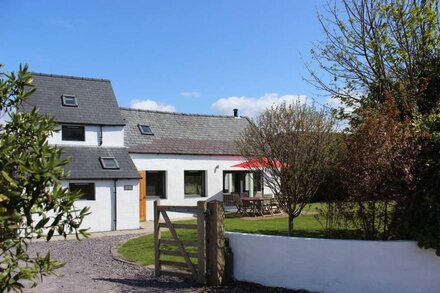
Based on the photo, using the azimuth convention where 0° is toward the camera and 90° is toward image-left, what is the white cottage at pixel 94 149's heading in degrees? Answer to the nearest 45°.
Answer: approximately 0°

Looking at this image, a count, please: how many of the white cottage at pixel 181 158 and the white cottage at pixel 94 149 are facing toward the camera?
2

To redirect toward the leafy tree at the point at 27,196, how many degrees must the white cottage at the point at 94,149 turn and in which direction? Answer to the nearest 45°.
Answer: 0° — it already faces it

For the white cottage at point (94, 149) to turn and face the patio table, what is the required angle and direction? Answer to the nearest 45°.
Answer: approximately 90° to its left
